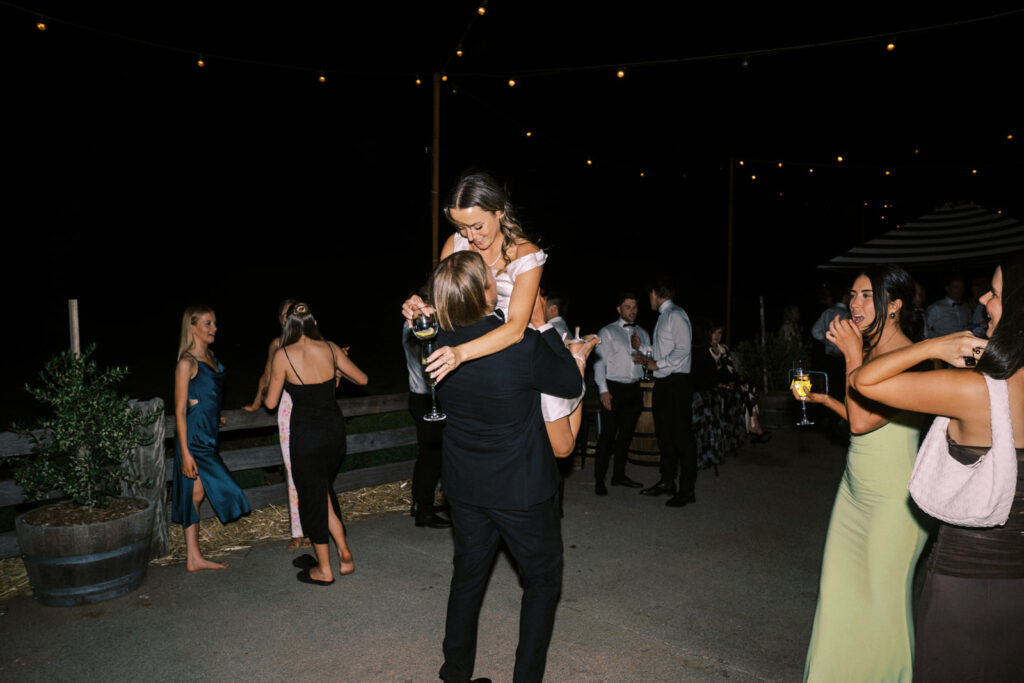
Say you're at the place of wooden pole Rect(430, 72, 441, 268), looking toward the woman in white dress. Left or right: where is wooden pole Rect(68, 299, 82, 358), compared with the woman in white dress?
right

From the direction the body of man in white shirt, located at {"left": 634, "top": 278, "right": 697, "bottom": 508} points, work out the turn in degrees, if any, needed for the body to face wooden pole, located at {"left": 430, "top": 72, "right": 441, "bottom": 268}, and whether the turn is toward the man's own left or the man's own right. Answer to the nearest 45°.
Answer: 0° — they already face it

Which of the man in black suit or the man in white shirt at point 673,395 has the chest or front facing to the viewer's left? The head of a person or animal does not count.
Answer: the man in white shirt

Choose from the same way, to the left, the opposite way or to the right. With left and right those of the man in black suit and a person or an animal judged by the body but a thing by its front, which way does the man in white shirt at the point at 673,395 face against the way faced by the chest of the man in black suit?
to the left

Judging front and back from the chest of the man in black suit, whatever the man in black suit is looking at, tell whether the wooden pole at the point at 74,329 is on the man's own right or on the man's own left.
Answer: on the man's own left

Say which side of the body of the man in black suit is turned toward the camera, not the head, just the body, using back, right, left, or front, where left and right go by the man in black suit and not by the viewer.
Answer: back

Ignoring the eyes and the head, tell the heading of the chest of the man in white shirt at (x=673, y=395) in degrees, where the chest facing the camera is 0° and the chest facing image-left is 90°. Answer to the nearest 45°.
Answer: approximately 90°

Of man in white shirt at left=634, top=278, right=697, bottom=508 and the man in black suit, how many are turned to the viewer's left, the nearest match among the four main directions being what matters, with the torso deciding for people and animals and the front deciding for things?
1
